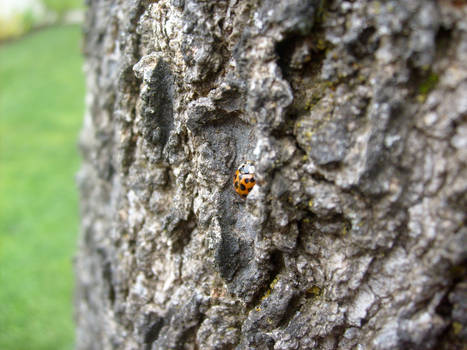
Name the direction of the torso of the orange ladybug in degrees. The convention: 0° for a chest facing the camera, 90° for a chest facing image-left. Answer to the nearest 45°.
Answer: approximately 180°
